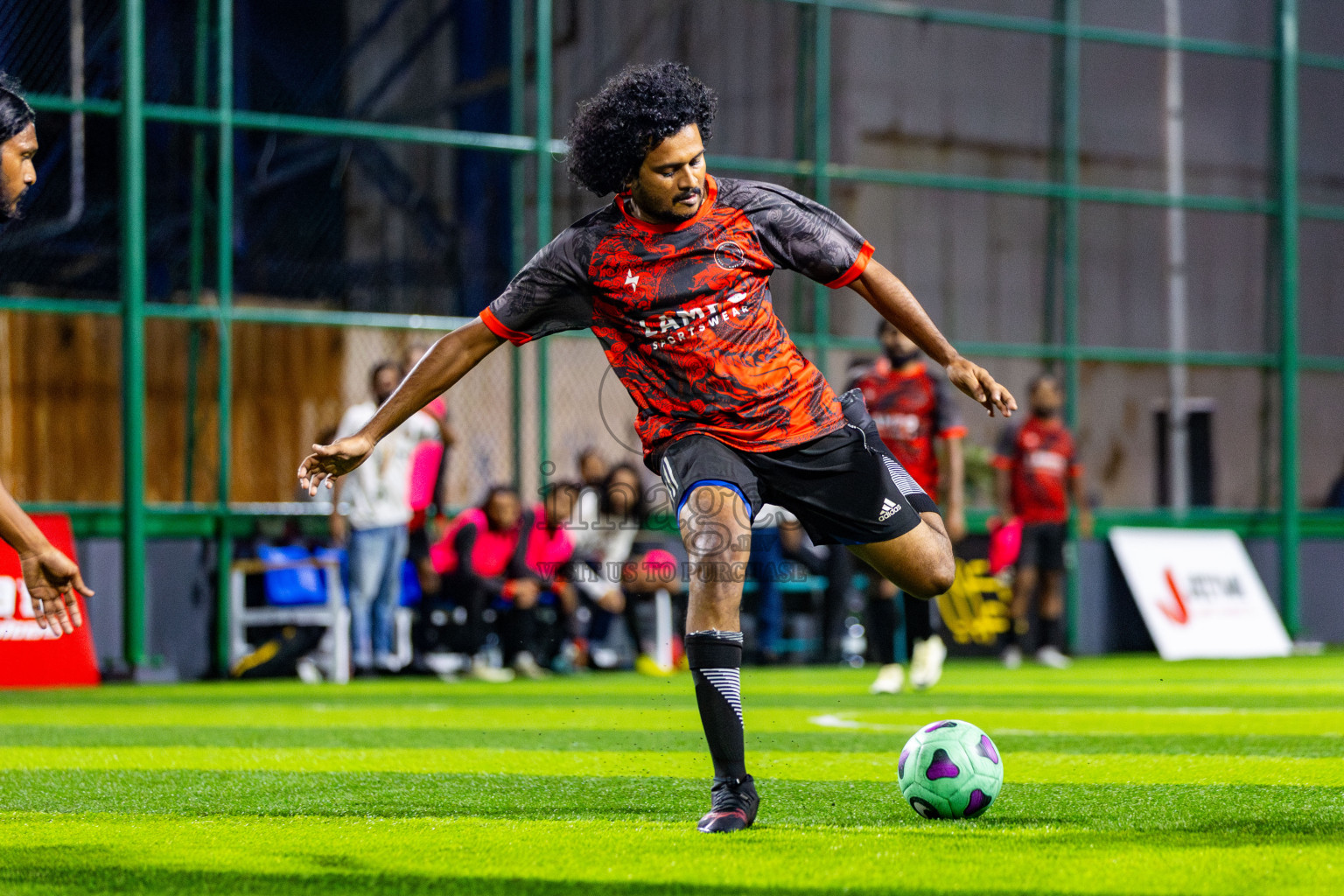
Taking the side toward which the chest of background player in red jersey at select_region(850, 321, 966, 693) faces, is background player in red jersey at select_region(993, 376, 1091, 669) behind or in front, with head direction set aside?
behind

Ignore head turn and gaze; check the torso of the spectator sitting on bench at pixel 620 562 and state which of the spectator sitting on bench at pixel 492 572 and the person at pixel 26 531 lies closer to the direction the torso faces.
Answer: the person

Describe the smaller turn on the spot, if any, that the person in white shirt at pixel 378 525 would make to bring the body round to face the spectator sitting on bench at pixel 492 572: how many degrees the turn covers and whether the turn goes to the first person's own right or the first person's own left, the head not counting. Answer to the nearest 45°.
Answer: approximately 135° to the first person's own left

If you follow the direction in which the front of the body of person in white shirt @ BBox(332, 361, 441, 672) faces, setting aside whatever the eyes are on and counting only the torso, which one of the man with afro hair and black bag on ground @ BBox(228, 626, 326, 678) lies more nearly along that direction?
the man with afro hair

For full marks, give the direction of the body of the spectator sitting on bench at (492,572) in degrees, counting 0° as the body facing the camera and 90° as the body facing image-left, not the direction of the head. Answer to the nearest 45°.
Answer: approximately 315°
